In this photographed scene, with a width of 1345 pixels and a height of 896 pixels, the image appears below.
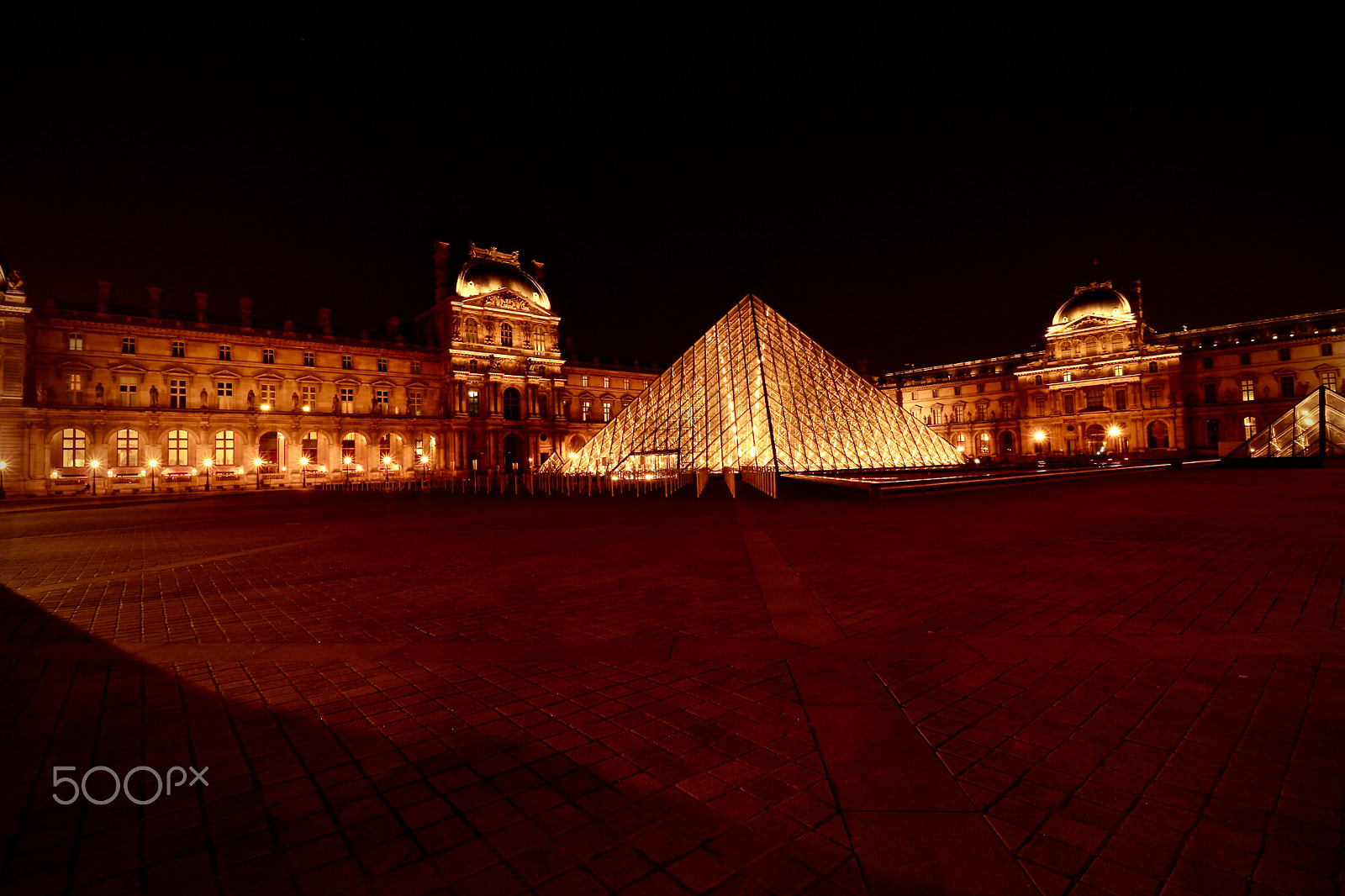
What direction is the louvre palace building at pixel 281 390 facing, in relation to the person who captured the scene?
facing the viewer and to the right of the viewer

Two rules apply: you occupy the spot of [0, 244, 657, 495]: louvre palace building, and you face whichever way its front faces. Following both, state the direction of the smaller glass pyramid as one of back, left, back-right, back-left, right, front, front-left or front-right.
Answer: front

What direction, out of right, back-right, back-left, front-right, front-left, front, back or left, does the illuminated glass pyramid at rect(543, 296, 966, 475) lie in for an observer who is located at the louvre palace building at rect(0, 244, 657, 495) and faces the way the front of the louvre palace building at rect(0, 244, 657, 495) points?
front
